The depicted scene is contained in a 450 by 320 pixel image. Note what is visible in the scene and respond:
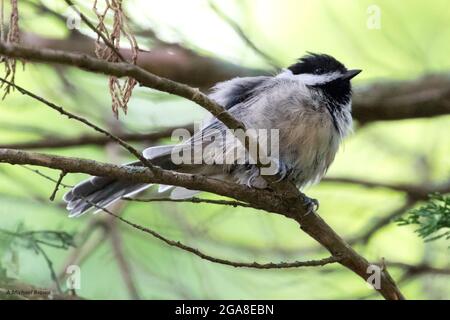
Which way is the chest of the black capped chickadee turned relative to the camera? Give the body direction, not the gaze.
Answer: to the viewer's right

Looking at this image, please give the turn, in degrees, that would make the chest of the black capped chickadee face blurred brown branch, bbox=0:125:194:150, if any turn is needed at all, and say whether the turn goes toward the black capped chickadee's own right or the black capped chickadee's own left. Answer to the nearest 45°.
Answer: approximately 135° to the black capped chickadee's own left
